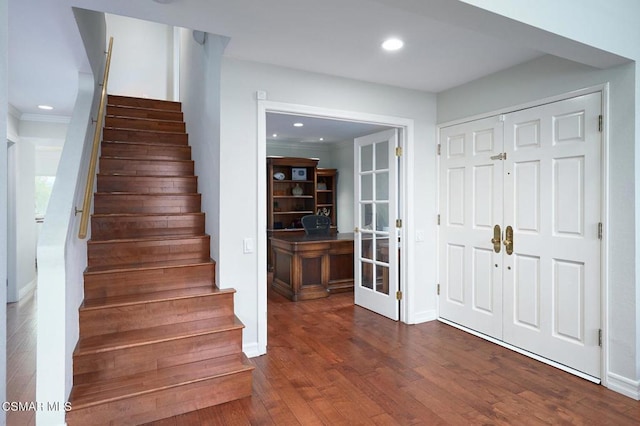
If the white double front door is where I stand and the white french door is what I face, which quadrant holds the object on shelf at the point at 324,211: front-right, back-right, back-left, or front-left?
front-right

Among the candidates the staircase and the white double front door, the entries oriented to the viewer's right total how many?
0

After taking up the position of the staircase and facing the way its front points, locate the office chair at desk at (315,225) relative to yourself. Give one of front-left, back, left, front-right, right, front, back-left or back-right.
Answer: back-left

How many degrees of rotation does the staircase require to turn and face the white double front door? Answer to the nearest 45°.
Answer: approximately 90° to its left

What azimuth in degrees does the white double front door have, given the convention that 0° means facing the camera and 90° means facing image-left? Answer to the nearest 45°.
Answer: approximately 45°

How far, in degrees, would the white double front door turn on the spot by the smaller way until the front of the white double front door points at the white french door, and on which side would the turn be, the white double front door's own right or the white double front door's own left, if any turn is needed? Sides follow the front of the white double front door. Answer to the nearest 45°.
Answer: approximately 45° to the white double front door's own right

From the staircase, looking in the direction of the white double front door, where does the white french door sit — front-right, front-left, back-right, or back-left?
front-left

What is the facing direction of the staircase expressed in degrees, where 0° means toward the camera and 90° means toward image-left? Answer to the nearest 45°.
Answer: approximately 0°

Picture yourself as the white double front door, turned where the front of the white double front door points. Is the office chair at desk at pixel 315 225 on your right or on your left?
on your right
